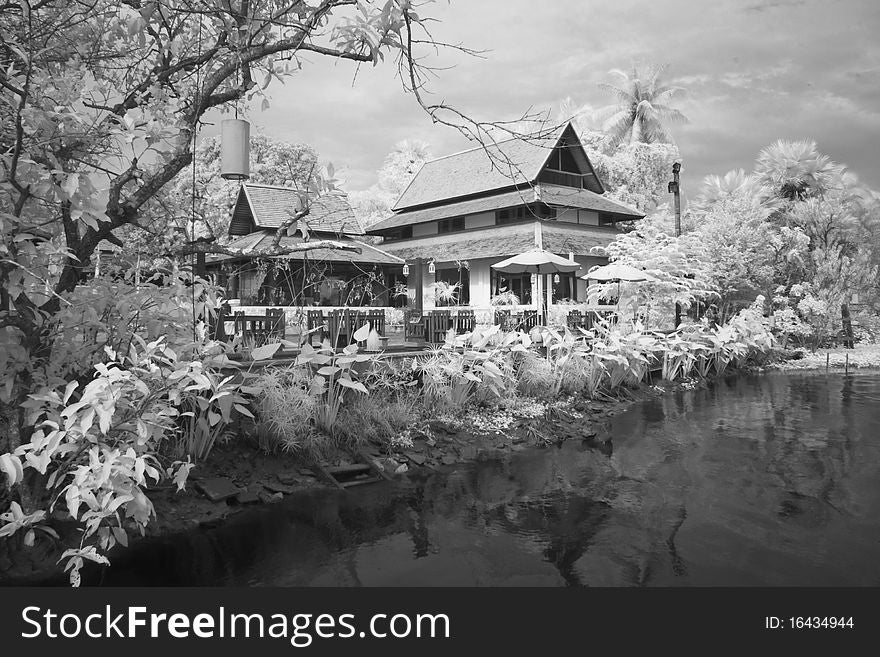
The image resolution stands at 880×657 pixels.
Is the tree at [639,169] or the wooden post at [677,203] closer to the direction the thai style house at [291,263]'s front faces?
the wooden post

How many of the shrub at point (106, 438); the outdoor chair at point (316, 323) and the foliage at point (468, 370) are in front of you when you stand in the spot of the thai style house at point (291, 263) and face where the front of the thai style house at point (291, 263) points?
3

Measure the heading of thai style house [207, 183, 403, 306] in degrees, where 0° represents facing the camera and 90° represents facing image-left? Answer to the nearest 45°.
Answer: approximately 0°

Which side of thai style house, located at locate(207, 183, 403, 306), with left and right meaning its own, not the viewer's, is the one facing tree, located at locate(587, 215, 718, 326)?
left

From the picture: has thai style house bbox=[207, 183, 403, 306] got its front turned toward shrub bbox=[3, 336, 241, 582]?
yes

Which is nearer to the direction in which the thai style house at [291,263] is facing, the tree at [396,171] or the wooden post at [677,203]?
the wooden post

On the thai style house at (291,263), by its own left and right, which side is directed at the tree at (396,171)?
back

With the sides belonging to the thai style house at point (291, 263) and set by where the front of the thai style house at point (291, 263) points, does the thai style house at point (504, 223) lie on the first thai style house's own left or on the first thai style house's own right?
on the first thai style house's own left
